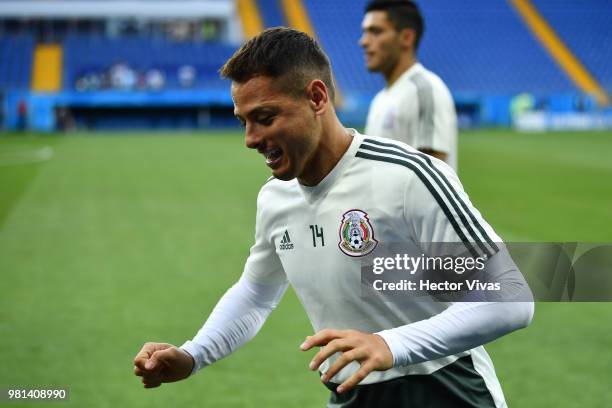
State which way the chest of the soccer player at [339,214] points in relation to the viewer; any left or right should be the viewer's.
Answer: facing the viewer and to the left of the viewer

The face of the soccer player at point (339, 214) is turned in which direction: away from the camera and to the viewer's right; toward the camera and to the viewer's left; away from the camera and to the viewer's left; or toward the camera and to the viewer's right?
toward the camera and to the viewer's left

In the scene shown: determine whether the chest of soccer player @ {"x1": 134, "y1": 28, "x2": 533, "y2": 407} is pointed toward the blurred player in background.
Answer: no

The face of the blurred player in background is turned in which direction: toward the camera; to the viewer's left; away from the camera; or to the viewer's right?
to the viewer's left
